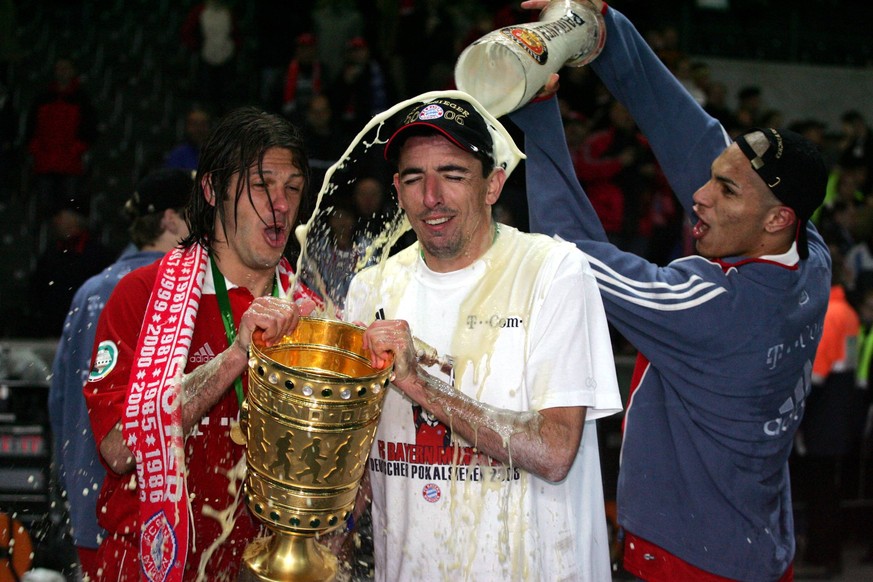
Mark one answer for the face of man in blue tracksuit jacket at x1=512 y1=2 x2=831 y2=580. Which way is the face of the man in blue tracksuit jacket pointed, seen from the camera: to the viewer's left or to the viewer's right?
to the viewer's left

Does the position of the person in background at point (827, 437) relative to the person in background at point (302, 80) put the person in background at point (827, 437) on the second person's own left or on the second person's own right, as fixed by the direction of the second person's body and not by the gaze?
on the second person's own left

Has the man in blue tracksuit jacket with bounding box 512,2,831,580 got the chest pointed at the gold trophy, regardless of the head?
no

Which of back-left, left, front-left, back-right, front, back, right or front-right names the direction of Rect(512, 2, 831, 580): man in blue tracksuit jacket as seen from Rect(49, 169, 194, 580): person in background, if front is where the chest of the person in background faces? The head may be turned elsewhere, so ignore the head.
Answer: right

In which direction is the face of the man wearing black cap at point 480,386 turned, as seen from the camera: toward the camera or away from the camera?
toward the camera

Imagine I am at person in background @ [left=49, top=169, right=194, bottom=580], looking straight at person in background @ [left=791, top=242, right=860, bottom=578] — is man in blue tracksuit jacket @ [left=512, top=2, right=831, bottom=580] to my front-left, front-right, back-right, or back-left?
front-right

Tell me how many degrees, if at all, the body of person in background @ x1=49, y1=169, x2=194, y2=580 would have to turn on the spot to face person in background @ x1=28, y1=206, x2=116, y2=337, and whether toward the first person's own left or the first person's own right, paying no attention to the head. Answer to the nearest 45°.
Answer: approximately 45° to the first person's own left

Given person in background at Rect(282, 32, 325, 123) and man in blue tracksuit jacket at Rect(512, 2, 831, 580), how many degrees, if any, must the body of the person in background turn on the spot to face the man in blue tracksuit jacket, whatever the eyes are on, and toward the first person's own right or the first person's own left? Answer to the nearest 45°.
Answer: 0° — they already face them

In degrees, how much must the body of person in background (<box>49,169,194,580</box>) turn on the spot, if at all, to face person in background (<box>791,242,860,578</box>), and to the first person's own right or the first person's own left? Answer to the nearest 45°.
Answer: approximately 45° to the first person's own right

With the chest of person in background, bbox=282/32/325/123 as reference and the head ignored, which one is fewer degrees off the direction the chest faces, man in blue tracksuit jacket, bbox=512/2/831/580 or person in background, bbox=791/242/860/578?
the man in blue tracksuit jacket

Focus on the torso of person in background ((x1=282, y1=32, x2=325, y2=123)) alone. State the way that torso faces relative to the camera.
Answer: toward the camera

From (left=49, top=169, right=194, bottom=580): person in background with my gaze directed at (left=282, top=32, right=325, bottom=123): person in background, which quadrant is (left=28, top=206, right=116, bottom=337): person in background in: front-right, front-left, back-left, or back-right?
front-left

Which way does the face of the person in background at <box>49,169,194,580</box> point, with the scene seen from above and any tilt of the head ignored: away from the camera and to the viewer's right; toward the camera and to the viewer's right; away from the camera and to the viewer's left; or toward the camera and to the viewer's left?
away from the camera and to the viewer's right
